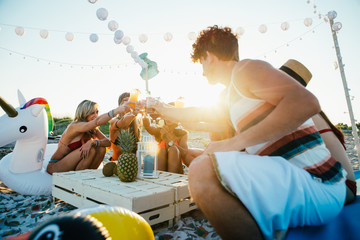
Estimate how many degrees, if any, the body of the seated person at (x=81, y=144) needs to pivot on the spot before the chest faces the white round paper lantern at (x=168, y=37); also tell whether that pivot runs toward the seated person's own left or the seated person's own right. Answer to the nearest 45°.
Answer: approximately 45° to the seated person's own left

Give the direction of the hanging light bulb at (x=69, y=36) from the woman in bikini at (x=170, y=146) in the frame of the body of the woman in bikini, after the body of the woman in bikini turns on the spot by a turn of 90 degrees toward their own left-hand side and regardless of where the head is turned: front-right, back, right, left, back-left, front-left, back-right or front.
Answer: back-left

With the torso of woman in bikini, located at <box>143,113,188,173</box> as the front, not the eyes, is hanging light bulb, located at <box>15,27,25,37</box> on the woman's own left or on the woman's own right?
on the woman's own right

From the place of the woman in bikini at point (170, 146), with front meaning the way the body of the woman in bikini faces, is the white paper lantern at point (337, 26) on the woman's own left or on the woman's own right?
on the woman's own left

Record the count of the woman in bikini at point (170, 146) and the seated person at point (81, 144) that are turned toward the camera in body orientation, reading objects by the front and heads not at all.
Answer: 1

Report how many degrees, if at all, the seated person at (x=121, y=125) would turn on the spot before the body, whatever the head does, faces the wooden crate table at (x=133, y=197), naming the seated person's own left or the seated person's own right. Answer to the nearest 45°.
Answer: approximately 45° to the seated person's own right

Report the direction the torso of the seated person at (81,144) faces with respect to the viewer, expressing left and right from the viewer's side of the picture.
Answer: facing to the right of the viewer

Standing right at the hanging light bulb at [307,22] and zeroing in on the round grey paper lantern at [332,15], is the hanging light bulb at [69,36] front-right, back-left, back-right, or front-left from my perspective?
back-right

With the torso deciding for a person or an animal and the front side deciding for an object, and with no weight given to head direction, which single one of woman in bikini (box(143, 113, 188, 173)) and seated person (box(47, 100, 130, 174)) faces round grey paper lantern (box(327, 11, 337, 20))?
the seated person

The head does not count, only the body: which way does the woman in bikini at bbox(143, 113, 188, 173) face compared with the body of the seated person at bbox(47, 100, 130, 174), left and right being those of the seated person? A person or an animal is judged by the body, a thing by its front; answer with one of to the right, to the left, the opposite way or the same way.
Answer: to the right

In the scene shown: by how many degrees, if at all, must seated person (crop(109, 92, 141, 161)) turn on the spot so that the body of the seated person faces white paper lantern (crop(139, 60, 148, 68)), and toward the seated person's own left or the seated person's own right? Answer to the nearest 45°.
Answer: approximately 135° to the seated person's own left
